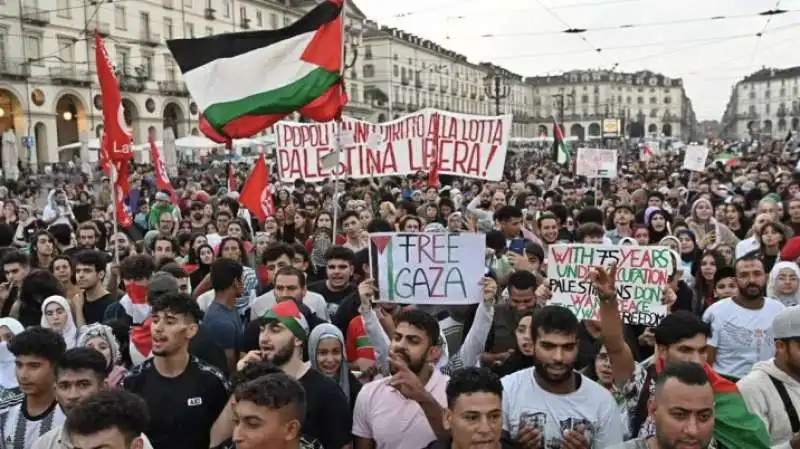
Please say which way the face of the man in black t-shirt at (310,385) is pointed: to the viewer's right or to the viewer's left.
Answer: to the viewer's left

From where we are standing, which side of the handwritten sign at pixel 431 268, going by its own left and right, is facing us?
front

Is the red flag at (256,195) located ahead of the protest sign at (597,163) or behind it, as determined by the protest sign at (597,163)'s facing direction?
ahead

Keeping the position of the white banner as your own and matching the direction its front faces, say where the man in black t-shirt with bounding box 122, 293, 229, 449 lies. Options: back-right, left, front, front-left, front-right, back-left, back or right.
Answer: front

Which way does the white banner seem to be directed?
toward the camera

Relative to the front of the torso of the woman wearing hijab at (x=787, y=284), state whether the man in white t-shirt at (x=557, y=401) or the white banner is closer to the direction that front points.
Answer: the man in white t-shirt

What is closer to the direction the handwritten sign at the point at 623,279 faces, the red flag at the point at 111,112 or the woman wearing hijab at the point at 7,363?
the woman wearing hijab

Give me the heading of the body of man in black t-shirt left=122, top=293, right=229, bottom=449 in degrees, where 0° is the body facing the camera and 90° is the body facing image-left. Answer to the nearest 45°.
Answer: approximately 45°

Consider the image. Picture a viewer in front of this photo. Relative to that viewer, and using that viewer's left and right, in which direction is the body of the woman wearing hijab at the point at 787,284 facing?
facing the viewer

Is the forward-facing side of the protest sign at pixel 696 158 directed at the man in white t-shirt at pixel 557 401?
yes

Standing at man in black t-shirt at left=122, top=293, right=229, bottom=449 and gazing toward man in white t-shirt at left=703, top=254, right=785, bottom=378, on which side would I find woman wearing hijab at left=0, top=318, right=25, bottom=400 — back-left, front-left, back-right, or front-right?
back-left

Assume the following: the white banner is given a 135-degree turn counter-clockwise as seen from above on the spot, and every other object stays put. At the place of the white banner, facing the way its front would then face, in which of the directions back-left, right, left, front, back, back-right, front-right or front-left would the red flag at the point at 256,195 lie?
back

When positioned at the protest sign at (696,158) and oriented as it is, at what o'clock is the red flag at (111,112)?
The red flag is roughly at 1 o'clock from the protest sign.
